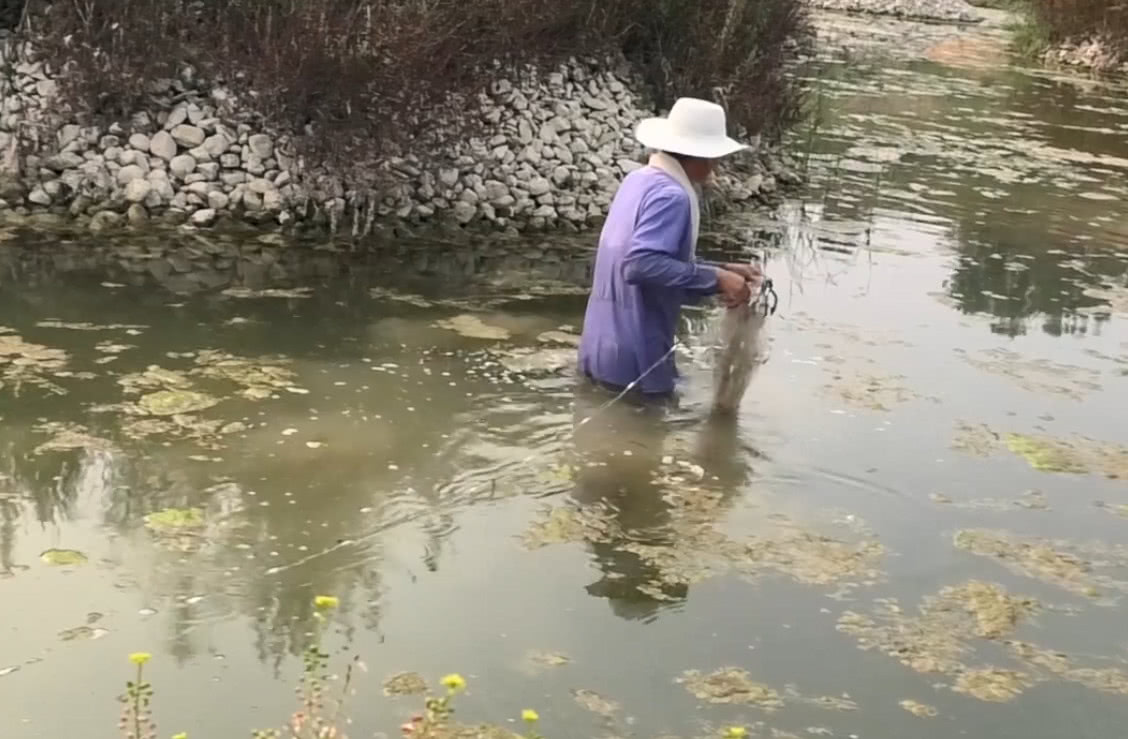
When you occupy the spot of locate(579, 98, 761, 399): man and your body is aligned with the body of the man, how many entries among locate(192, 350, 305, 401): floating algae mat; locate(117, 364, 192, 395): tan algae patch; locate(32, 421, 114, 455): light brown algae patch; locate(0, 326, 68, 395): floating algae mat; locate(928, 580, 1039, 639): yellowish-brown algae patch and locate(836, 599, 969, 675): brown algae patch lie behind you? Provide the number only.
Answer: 4

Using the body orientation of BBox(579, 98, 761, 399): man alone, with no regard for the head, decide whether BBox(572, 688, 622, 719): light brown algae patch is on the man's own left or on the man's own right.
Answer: on the man's own right

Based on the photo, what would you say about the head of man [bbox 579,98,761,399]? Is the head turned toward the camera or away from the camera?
away from the camera

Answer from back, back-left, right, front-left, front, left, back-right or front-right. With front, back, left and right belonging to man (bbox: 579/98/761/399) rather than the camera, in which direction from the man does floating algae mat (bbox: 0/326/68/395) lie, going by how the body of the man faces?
back

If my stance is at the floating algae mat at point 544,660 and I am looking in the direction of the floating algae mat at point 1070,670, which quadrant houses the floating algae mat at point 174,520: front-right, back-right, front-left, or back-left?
back-left

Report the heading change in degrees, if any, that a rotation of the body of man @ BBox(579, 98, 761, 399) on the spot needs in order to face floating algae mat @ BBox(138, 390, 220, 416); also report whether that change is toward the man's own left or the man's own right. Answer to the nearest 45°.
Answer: approximately 180°

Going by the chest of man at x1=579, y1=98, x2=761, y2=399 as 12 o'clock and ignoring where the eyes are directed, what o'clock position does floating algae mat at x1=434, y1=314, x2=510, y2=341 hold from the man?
The floating algae mat is roughly at 8 o'clock from the man.

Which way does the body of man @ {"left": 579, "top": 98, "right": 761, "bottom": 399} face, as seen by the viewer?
to the viewer's right

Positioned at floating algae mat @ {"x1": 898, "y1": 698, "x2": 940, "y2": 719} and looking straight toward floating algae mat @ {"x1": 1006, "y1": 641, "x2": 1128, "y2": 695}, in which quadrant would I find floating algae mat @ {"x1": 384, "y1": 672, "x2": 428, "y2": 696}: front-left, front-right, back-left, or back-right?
back-left

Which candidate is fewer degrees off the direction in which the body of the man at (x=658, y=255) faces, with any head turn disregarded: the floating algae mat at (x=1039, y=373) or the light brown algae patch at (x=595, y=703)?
the floating algae mat

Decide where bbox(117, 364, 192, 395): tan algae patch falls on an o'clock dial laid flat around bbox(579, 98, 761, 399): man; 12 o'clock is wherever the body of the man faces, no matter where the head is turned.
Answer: The tan algae patch is roughly at 6 o'clock from the man.

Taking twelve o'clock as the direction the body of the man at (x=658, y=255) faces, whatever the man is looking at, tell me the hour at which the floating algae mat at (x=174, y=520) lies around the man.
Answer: The floating algae mat is roughly at 5 o'clock from the man.
